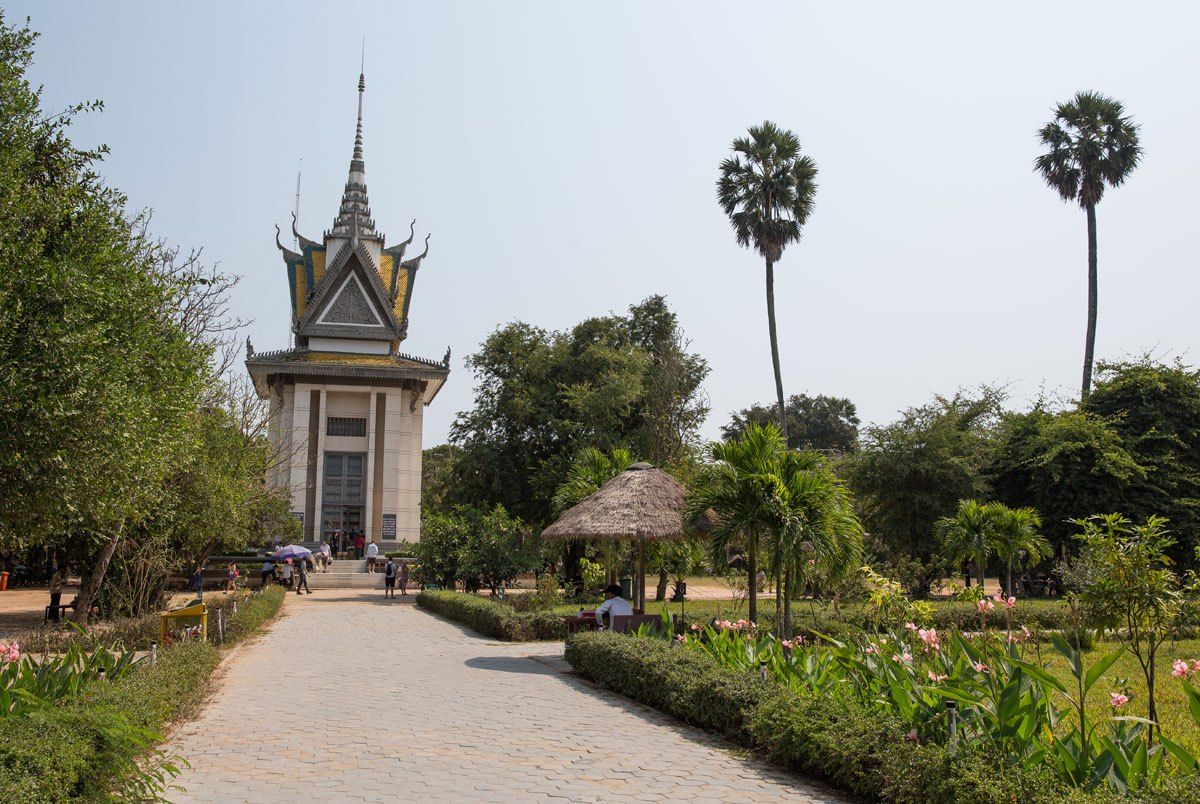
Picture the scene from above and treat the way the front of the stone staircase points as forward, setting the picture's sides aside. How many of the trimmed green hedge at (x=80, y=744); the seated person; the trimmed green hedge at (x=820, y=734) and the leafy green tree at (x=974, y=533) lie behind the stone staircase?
0

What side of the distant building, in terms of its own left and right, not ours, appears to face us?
front

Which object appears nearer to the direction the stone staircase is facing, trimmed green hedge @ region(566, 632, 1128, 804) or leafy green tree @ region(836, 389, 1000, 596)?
the trimmed green hedge

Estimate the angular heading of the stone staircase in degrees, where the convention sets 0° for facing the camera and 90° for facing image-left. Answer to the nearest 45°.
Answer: approximately 0°

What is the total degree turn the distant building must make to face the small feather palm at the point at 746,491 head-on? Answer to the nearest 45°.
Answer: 0° — it already faces it

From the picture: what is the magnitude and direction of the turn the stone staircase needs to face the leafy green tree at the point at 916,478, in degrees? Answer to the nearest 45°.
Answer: approximately 45° to its left

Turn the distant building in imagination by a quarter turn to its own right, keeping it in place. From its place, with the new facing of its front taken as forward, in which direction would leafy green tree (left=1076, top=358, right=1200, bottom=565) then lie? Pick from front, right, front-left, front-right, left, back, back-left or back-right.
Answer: back-left

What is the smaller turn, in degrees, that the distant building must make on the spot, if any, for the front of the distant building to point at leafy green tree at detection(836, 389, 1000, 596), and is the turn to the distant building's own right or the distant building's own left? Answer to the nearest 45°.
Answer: approximately 45° to the distant building's own left

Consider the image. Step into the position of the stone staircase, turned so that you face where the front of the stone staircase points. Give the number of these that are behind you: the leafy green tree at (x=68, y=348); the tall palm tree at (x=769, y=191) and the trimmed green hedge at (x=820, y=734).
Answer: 0

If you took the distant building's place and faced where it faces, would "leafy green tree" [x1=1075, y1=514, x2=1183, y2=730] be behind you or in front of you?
in front

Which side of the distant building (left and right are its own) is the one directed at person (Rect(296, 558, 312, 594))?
front

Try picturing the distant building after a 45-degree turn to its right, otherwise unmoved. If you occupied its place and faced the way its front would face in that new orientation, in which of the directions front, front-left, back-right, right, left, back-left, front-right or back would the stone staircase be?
front-left

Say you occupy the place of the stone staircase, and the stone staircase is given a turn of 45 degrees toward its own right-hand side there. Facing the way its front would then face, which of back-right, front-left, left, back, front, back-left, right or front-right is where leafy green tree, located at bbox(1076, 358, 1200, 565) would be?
left

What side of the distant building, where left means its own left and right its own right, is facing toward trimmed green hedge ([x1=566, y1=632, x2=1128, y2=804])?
front

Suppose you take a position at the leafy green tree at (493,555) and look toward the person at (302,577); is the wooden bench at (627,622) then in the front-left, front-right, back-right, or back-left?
back-left

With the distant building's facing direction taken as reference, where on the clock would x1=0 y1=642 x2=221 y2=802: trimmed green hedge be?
The trimmed green hedge is roughly at 12 o'clock from the distant building.

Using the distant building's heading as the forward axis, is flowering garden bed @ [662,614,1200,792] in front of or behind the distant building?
in front

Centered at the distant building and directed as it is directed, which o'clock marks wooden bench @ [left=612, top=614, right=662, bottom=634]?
The wooden bench is roughly at 12 o'clock from the distant building.
